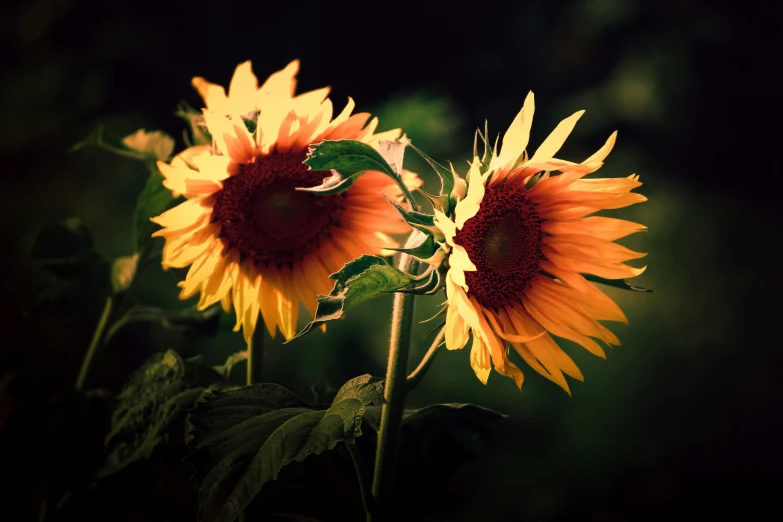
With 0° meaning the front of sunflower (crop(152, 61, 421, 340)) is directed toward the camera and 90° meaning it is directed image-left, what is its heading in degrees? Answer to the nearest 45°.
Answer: approximately 0°

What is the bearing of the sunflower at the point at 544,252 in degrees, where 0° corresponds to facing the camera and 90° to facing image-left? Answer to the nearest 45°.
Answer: approximately 315°
